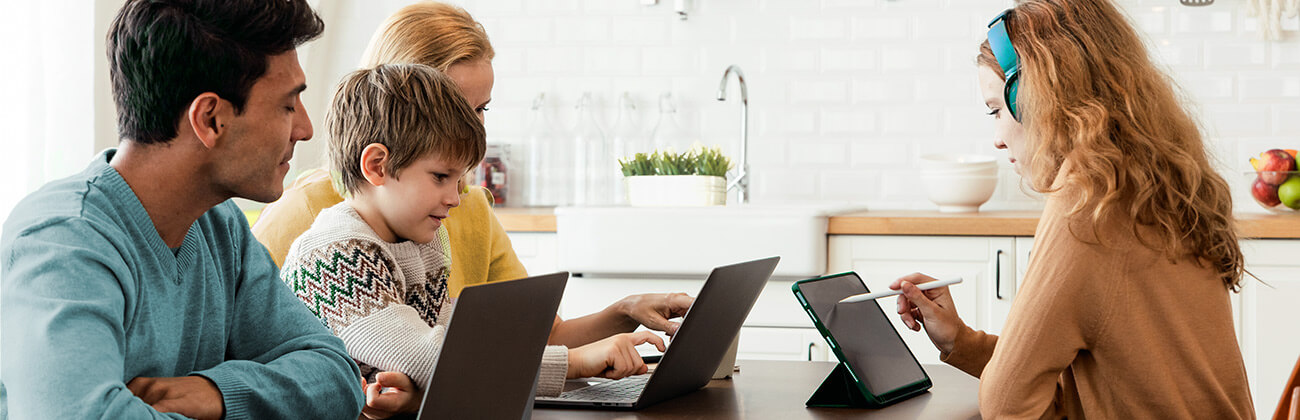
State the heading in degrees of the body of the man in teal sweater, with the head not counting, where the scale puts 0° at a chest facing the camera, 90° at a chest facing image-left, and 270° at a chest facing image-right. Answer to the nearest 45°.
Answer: approximately 315°

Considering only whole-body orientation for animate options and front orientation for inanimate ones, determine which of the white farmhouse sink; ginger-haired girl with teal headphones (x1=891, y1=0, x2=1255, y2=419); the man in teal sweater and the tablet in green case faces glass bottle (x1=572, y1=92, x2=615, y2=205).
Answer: the ginger-haired girl with teal headphones

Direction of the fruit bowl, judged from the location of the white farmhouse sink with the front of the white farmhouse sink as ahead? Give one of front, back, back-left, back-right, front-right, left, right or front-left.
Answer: left

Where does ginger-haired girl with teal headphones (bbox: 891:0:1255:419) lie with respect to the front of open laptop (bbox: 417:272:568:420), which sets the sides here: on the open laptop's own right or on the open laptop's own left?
on the open laptop's own right

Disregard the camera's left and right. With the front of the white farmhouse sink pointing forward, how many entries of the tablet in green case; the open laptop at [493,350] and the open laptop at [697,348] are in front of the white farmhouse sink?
3

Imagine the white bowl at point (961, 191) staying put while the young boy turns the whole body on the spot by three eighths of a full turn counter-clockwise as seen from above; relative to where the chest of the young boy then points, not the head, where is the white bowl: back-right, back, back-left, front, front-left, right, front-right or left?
front-right

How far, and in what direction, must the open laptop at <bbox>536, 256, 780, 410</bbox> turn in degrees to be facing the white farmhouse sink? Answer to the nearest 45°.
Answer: approximately 45° to its right

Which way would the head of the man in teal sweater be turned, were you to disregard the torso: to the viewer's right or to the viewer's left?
to the viewer's right
